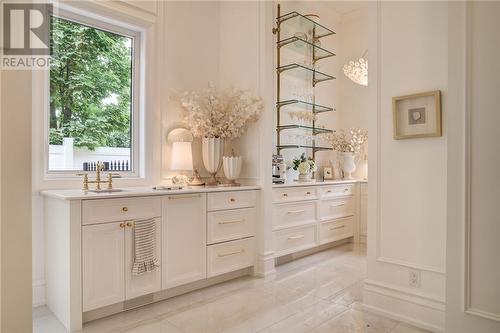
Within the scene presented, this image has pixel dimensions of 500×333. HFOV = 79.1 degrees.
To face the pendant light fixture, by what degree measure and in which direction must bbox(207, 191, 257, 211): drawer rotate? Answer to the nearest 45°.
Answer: approximately 90° to its left

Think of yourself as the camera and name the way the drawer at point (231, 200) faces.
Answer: facing the viewer and to the right of the viewer

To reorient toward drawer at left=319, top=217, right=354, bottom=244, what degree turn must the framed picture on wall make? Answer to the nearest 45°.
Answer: approximately 90° to its right

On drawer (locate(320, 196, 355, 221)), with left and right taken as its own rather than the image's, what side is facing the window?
right

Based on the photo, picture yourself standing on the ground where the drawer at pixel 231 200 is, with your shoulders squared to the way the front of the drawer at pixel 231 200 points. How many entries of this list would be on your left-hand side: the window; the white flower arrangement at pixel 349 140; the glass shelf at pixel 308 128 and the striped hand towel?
2

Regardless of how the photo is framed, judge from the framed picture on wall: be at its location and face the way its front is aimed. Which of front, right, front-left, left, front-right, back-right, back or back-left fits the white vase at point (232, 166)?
front-right

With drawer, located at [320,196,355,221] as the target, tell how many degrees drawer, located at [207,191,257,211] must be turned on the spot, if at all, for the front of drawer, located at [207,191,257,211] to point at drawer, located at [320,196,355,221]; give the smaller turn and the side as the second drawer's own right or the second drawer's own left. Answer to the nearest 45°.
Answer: approximately 90° to the second drawer's own left
